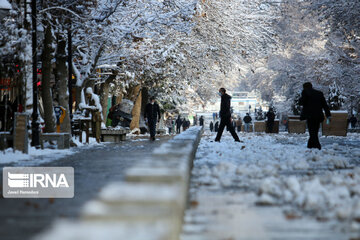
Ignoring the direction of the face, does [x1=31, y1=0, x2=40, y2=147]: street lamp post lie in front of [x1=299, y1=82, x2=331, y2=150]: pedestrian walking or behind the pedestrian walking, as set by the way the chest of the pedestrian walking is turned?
in front
